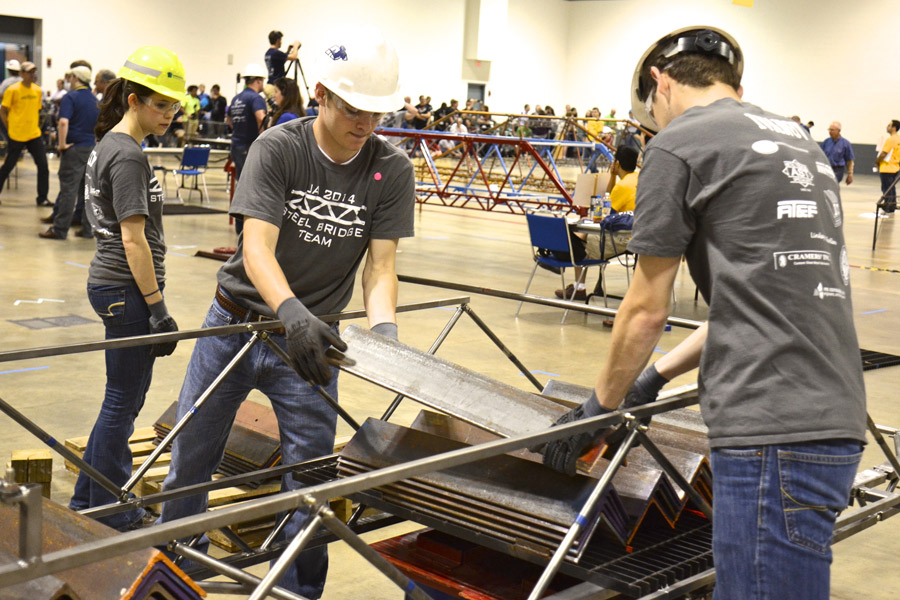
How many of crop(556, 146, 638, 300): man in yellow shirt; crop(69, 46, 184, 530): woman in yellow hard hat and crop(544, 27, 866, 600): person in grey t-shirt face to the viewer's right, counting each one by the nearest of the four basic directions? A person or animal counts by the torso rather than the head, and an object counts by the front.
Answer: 1

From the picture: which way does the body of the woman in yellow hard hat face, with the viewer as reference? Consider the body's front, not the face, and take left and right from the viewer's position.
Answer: facing to the right of the viewer

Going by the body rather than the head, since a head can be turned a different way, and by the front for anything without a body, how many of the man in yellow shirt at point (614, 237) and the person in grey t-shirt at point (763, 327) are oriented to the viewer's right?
0

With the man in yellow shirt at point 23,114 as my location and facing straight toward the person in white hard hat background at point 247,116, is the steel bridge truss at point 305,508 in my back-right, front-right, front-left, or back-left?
front-right

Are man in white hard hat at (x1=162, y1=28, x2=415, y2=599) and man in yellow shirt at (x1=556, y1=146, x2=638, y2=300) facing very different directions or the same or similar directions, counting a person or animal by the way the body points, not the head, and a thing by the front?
very different directions

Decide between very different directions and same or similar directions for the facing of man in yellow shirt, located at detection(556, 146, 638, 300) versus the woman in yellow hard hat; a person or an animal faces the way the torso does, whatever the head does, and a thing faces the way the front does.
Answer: very different directions

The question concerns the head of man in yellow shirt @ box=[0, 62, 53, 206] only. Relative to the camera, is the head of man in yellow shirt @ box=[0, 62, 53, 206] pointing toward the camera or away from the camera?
toward the camera

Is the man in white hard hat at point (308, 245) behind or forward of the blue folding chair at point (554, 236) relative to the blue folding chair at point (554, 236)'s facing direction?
behind

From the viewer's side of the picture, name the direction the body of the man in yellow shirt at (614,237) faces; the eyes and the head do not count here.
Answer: to the viewer's left

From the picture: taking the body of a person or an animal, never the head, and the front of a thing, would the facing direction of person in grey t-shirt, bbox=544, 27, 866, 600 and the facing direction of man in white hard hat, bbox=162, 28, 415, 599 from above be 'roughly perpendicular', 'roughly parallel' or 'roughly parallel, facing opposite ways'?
roughly parallel, facing opposite ways

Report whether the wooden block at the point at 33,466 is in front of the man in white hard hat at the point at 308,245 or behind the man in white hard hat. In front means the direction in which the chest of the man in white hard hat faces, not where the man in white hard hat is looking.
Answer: behind

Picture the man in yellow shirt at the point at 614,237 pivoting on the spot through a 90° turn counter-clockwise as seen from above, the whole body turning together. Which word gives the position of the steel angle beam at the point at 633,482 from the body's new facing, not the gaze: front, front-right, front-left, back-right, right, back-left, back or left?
front
